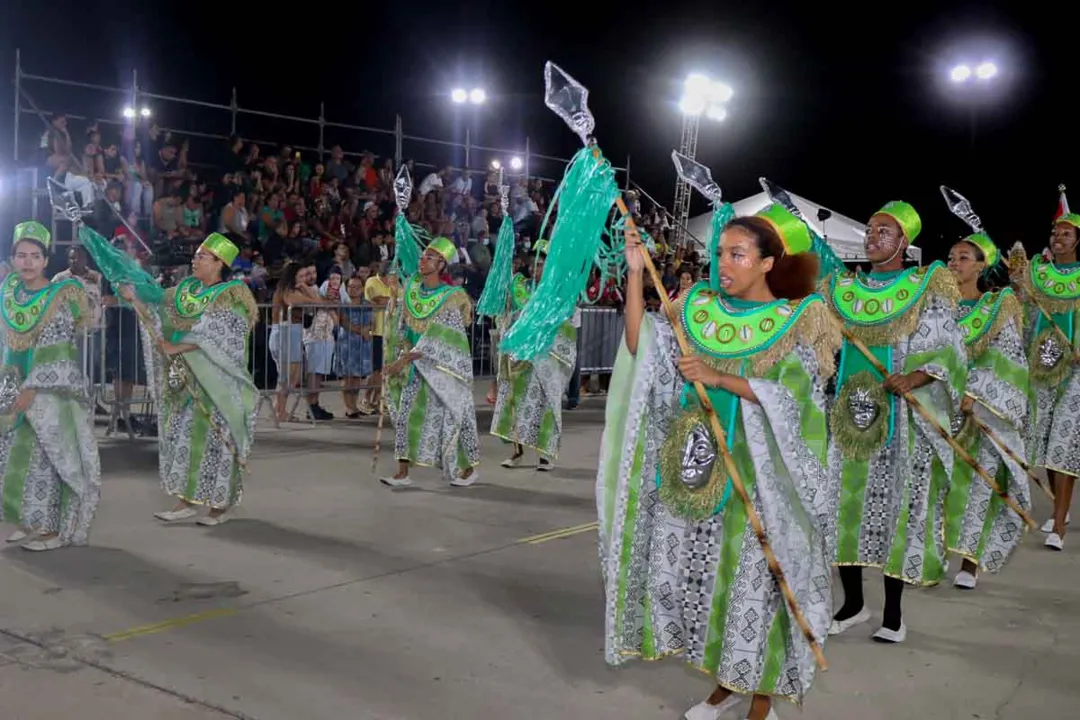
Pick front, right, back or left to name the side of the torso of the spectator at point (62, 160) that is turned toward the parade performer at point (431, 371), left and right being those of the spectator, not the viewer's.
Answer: front

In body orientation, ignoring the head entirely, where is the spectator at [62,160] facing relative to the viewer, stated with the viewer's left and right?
facing the viewer and to the right of the viewer

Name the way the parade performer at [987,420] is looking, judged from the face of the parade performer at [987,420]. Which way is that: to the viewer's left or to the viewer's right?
to the viewer's left

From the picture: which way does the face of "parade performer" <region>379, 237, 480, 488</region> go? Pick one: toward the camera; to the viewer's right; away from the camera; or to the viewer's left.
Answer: to the viewer's left

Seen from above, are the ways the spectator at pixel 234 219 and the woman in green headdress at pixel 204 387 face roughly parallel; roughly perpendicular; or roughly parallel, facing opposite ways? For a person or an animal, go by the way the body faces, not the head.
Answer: roughly perpendicular

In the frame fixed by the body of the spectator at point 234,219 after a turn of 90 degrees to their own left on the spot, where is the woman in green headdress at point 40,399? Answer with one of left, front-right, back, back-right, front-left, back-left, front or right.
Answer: back-right

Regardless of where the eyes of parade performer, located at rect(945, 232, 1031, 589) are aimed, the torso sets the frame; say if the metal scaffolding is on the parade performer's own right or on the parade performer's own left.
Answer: on the parade performer's own right

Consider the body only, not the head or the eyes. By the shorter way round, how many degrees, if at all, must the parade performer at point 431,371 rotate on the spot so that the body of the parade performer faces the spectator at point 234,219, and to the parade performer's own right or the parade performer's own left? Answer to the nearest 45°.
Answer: approximately 90° to the parade performer's own right

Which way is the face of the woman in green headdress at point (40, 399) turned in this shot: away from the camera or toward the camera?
toward the camera

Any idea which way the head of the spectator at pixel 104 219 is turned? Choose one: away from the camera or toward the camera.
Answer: toward the camera

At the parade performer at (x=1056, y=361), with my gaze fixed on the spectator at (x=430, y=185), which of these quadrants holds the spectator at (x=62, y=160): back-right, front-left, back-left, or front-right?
front-left

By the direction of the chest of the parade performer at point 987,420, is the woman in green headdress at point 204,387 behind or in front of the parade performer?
in front

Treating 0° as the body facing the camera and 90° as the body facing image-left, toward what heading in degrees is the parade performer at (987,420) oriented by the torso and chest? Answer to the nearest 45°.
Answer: approximately 45°

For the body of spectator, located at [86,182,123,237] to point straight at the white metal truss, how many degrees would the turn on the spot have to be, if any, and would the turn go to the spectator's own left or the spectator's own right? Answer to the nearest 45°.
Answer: approximately 90° to the spectator's own left

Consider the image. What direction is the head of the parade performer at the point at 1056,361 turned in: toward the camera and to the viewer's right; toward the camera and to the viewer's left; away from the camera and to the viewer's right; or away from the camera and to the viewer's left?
toward the camera and to the viewer's left

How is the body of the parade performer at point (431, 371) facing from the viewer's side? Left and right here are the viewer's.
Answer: facing the viewer and to the left of the viewer

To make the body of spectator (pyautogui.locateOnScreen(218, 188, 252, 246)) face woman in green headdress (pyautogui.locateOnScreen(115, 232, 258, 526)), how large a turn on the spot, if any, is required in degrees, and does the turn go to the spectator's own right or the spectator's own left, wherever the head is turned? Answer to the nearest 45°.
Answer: approximately 45° to the spectator's own right
